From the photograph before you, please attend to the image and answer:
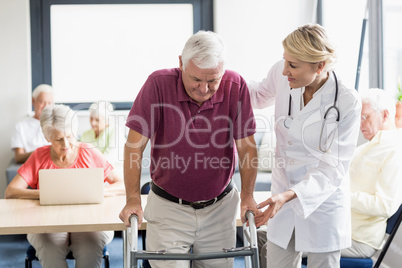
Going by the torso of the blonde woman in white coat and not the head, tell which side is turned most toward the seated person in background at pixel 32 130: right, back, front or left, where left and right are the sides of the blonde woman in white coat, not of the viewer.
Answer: right

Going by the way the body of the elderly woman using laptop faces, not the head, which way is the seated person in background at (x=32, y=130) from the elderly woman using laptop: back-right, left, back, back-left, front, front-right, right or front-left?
back

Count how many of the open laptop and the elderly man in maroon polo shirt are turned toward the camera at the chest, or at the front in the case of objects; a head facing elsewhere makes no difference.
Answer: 1

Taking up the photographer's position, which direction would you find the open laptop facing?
facing away from the viewer

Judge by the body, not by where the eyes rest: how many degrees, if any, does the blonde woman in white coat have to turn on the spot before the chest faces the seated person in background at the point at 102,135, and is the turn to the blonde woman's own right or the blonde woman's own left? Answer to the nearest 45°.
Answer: approximately 90° to the blonde woman's own right

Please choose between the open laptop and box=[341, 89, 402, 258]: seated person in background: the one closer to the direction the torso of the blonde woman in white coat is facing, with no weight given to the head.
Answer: the open laptop

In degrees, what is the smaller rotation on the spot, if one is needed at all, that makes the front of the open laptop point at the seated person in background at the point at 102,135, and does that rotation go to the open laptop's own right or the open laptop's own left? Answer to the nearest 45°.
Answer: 0° — it already faces them

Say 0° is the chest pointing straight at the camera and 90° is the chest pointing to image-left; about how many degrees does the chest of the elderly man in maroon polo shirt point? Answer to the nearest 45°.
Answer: approximately 0°

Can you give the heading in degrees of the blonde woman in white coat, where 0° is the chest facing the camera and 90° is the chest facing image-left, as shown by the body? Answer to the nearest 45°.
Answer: approximately 45°

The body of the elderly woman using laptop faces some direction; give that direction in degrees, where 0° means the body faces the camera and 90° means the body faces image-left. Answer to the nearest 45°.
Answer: approximately 0°
